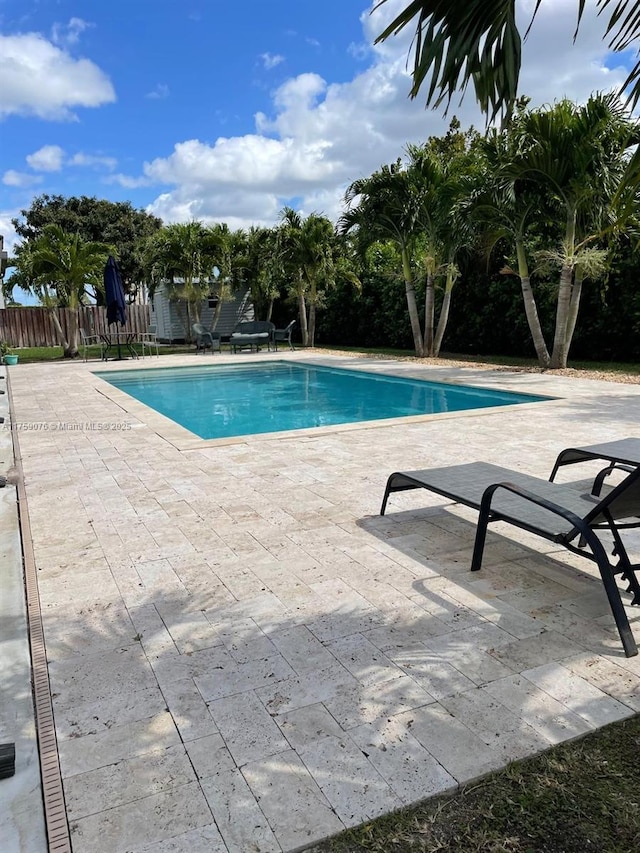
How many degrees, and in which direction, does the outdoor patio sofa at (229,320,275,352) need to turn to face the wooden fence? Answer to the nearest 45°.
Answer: approximately 135° to its right

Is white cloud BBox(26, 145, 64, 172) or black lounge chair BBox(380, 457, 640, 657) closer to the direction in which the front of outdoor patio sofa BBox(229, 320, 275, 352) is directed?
the black lounge chair

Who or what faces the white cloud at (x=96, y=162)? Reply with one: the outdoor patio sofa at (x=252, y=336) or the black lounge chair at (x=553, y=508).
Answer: the black lounge chair

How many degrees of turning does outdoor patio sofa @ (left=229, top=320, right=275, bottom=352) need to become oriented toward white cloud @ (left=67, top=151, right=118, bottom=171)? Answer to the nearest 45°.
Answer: approximately 135° to its right

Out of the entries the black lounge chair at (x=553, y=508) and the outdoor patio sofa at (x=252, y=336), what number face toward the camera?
1

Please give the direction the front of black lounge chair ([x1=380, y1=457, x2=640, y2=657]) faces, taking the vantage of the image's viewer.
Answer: facing away from the viewer and to the left of the viewer

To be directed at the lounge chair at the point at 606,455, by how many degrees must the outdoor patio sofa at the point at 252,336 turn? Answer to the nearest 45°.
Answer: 0° — it already faces it

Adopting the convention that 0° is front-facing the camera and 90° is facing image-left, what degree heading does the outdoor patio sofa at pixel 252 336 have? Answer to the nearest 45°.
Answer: approximately 0°

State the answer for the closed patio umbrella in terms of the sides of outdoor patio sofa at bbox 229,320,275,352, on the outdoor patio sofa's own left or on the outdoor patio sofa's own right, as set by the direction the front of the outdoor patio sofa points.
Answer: on the outdoor patio sofa's own right

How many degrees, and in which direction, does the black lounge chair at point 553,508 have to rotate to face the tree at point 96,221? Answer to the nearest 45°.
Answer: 0° — it already faces it
